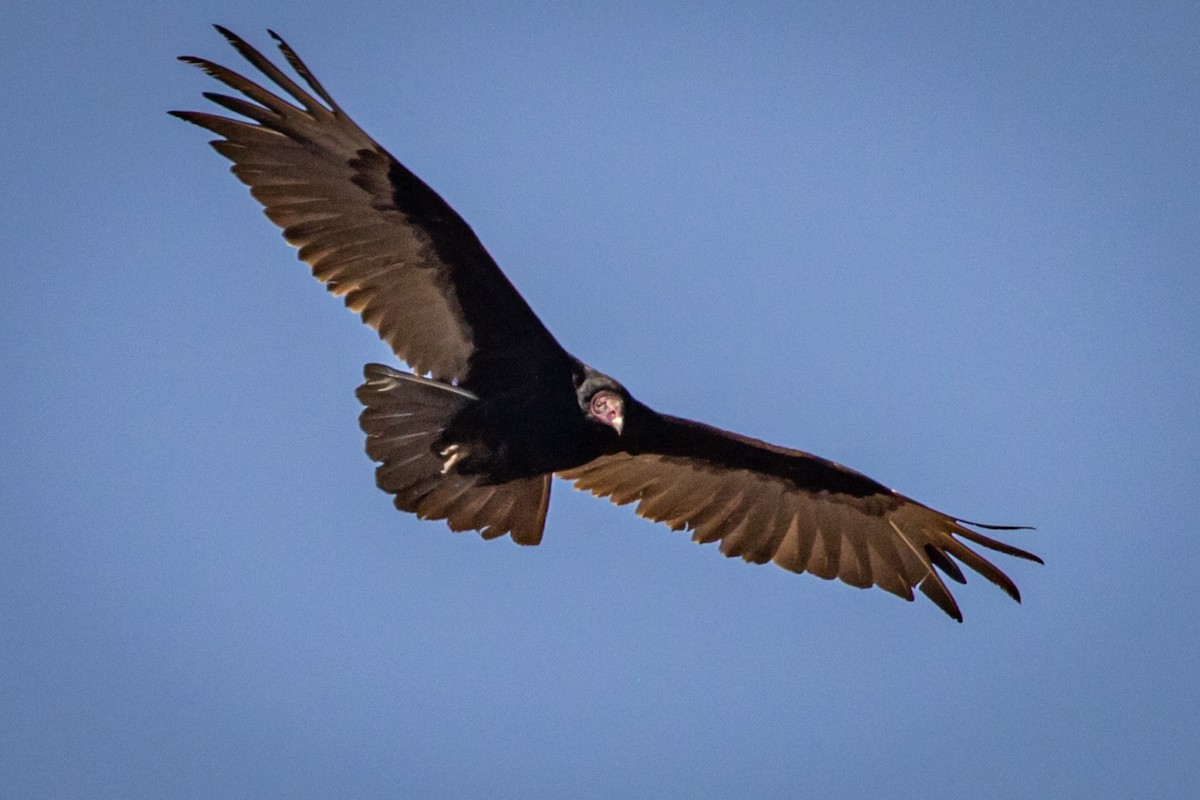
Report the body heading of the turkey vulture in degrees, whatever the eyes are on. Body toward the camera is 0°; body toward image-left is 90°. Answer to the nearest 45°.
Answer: approximately 315°
